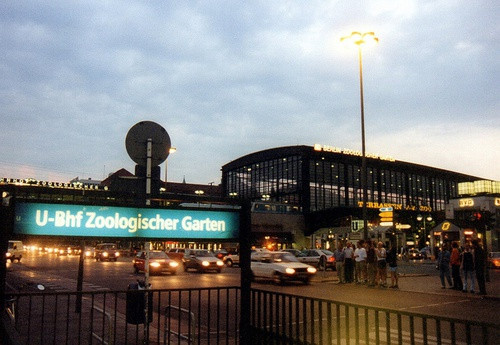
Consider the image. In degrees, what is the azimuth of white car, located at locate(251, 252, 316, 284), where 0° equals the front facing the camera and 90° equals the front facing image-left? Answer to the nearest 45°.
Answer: approximately 315°

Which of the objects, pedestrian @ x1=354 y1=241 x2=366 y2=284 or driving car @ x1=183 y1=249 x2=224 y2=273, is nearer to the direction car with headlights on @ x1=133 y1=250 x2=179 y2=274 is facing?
the pedestrian
